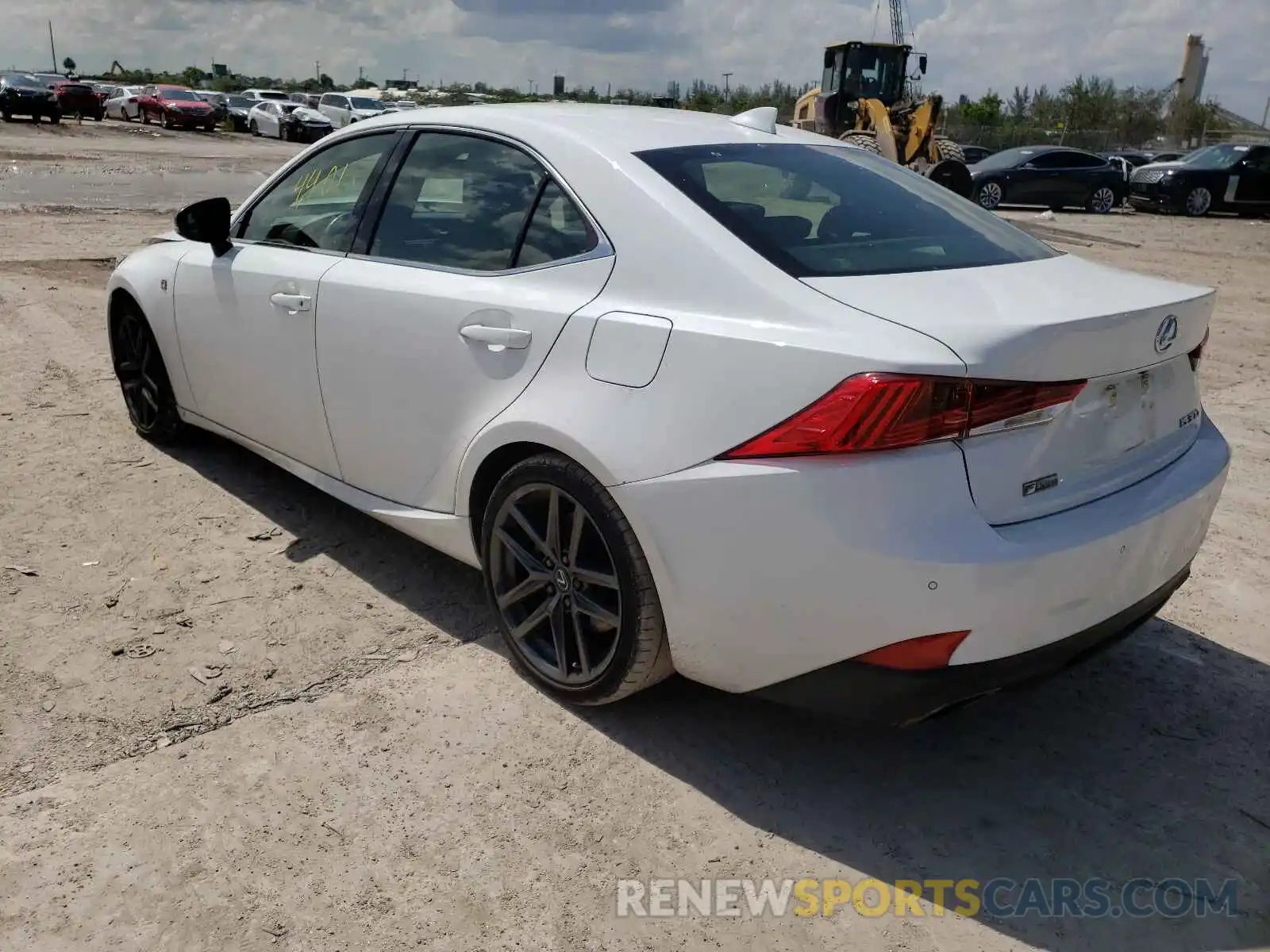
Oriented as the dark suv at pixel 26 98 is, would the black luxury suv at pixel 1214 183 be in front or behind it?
in front

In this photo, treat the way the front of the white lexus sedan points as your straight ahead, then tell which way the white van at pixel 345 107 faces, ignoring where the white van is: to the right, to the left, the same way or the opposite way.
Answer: the opposite way

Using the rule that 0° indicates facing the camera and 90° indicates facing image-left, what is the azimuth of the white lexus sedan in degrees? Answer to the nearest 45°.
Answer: approximately 135°

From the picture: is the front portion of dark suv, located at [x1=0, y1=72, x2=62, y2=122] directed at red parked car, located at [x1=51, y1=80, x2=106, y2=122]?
no

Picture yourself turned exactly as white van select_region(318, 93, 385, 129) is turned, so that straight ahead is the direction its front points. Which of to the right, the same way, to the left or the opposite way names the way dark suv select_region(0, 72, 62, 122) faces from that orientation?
the same way

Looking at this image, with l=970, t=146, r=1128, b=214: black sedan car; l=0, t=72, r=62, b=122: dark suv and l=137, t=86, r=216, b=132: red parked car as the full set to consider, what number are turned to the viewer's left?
1
